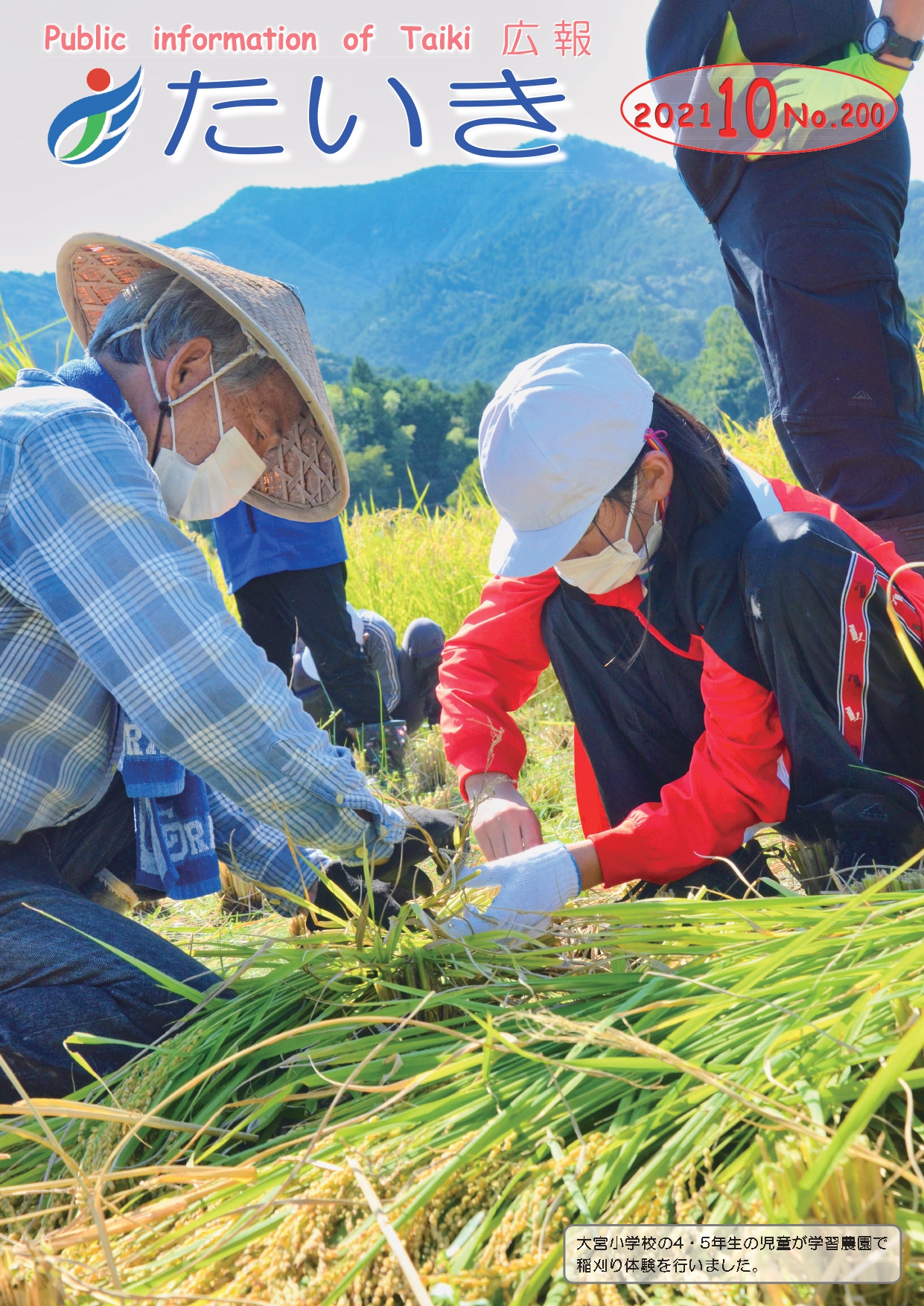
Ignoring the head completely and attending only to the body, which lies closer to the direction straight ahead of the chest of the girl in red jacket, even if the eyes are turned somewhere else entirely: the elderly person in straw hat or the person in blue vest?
the elderly person in straw hat

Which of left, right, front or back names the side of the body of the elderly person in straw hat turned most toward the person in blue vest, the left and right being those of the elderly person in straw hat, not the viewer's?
left

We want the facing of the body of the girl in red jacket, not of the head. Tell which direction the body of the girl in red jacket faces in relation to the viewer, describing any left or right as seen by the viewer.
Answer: facing the viewer and to the left of the viewer

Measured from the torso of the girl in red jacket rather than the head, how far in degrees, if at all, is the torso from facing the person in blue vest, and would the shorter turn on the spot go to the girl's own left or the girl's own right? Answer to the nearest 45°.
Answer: approximately 90° to the girl's own right

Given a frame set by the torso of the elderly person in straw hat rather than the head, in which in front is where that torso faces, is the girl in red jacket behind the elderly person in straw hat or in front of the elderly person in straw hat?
in front

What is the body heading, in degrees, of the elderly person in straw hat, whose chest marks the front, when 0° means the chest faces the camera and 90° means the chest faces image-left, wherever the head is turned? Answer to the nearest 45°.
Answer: approximately 270°

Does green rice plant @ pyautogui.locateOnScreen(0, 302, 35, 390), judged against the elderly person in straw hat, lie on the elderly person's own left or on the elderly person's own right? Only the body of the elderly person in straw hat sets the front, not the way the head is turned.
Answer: on the elderly person's own left

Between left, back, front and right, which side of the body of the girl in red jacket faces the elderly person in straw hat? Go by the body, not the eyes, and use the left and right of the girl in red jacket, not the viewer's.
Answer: front

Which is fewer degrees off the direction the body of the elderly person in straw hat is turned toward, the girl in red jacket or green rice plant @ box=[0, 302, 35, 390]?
the girl in red jacket

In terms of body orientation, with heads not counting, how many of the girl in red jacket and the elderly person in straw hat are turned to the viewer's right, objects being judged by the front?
1

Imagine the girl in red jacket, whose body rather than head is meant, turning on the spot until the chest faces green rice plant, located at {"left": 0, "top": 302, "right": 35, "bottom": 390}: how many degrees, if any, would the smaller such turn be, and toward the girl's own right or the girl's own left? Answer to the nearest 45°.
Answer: approximately 90° to the girl's own right

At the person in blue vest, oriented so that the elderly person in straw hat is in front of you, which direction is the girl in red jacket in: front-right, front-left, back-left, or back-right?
front-left

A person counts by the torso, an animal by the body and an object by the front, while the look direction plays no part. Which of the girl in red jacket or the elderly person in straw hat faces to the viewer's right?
the elderly person in straw hat
